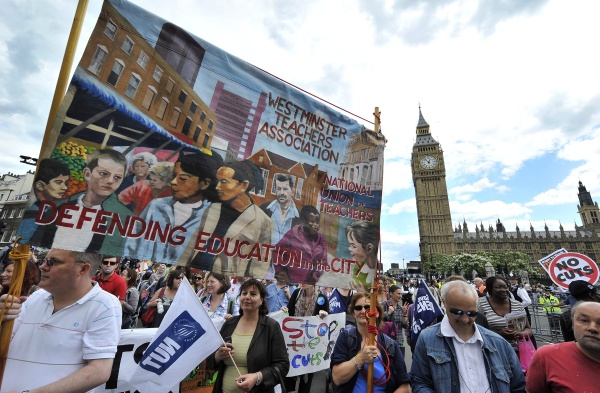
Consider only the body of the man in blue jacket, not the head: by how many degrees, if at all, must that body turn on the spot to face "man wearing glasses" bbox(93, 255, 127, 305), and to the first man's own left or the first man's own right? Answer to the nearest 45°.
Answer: approximately 90° to the first man's own right

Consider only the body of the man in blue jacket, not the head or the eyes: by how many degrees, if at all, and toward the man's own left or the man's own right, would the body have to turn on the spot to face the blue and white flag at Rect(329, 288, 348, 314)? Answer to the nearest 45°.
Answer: approximately 135° to the man's own right

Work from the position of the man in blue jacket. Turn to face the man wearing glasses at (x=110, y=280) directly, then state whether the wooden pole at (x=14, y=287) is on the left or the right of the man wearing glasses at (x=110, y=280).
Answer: left

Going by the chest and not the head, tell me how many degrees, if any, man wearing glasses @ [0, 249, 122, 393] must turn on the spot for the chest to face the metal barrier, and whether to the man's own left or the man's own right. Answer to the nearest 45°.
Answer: approximately 135° to the man's own left

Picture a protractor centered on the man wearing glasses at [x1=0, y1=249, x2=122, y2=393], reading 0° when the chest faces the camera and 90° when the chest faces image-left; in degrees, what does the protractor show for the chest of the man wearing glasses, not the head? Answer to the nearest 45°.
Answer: approximately 45°

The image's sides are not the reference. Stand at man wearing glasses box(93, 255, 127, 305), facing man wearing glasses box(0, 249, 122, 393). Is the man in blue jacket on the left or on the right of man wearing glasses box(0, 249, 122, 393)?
left

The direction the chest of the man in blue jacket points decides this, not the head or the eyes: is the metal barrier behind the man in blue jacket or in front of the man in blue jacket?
behind

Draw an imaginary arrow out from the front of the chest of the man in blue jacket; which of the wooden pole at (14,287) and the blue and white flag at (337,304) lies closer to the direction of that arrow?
the wooden pole

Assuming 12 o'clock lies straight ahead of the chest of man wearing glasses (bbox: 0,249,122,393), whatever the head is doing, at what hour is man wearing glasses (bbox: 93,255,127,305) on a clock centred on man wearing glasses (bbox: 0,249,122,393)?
man wearing glasses (bbox: 93,255,127,305) is roughly at 5 o'clock from man wearing glasses (bbox: 0,249,122,393).

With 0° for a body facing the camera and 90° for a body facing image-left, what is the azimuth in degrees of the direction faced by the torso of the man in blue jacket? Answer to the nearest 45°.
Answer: approximately 0°

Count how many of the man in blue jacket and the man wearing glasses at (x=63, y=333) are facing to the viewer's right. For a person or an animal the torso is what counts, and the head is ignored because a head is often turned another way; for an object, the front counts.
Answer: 0
